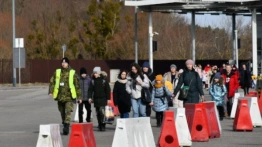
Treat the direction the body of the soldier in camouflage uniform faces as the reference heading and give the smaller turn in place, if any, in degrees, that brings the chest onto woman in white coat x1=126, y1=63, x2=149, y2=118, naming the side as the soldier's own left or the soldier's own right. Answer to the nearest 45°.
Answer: approximately 90° to the soldier's own left

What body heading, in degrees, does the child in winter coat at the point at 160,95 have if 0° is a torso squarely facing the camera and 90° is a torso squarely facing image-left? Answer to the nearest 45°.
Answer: approximately 0°

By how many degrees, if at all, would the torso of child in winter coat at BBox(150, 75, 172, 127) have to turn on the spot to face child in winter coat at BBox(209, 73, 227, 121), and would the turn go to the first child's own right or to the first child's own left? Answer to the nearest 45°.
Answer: approximately 135° to the first child's own left

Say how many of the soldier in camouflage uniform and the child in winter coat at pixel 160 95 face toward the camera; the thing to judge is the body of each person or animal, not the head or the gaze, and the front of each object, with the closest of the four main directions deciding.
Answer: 2

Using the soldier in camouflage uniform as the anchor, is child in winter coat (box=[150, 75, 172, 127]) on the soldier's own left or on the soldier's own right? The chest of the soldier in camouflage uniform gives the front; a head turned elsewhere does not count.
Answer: on the soldier's own left

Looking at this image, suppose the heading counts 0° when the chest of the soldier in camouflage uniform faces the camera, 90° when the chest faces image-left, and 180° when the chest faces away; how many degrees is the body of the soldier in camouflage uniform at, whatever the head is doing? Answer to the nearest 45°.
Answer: approximately 0°
